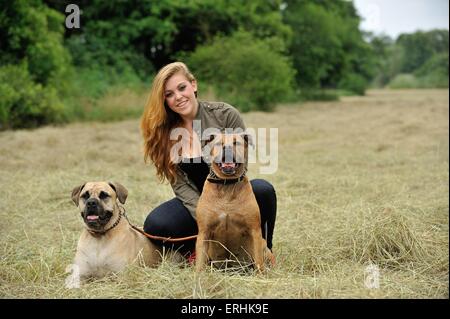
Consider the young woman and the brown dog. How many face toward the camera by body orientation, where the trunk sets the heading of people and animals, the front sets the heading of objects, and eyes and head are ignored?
2

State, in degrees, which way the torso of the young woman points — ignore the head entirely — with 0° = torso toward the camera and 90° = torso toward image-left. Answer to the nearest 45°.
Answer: approximately 0°

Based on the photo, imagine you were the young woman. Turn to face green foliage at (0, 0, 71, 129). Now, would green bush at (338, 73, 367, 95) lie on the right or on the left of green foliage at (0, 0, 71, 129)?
right

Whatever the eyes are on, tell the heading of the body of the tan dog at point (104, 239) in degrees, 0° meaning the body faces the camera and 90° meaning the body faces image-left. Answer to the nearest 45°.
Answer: approximately 45°

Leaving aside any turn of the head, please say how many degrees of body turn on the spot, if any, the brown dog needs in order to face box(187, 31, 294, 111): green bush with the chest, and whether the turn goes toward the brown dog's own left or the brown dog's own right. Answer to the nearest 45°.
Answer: approximately 180°

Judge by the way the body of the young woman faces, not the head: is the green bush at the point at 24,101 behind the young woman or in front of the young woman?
behind

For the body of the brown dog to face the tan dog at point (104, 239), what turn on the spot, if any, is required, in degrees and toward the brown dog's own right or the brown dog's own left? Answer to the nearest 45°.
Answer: approximately 90° to the brown dog's own right

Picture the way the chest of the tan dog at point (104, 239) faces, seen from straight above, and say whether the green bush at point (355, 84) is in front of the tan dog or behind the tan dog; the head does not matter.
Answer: behind

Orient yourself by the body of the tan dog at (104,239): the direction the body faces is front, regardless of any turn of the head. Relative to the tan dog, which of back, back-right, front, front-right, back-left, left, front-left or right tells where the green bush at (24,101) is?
back-right
